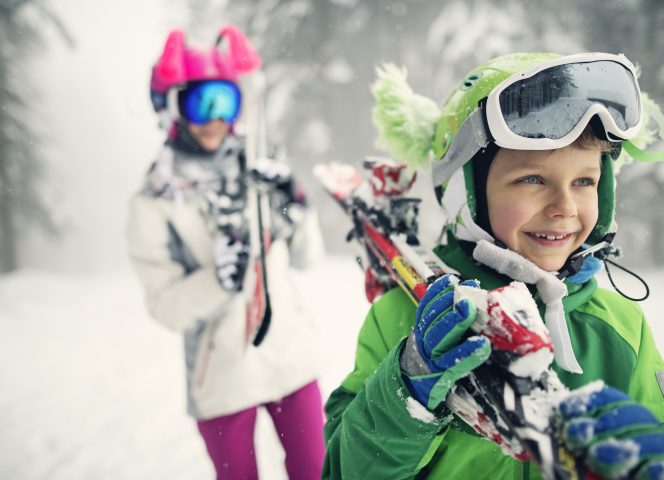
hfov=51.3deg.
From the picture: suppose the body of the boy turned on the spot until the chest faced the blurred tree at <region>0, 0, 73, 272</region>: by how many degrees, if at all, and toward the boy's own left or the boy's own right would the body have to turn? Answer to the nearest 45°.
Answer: approximately 180°
